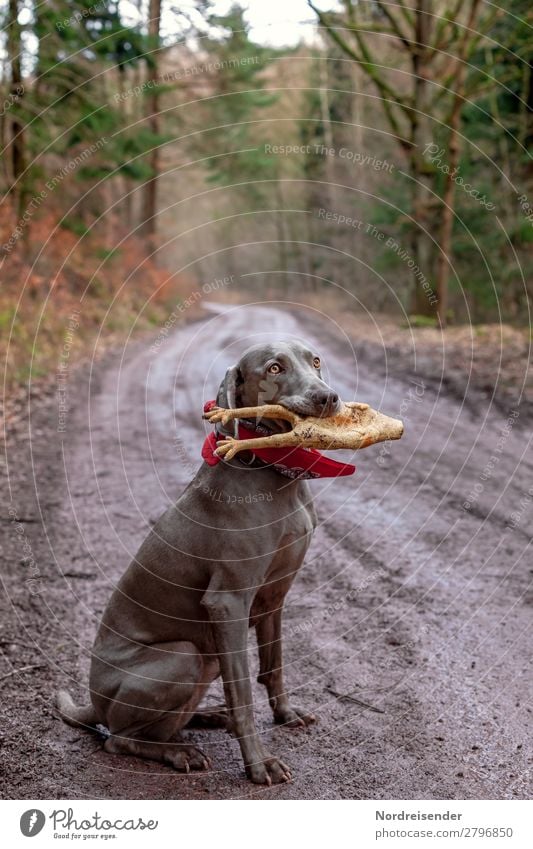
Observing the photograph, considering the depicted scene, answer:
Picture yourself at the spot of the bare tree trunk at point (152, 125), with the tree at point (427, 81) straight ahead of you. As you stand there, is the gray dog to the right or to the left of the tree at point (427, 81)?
right

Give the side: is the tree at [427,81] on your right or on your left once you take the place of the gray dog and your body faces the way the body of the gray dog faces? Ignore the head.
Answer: on your left

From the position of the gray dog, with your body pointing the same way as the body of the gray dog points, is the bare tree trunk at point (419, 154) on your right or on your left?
on your left

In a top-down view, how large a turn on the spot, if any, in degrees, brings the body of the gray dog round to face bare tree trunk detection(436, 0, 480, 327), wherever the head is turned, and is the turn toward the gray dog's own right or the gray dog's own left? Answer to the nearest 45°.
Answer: approximately 135° to the gray dog's own left

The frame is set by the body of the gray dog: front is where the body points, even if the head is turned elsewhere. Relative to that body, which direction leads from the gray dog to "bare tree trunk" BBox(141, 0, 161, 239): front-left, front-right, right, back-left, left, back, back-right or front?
back-left

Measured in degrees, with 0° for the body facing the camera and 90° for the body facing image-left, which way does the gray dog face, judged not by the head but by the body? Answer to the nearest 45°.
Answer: approximately 315°

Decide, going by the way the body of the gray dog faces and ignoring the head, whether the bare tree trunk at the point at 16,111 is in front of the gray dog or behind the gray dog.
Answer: behind
